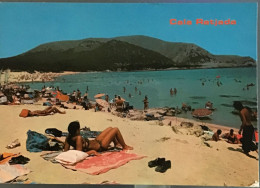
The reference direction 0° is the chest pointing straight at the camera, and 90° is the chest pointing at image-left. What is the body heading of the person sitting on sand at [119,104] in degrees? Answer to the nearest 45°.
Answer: approximately 180°

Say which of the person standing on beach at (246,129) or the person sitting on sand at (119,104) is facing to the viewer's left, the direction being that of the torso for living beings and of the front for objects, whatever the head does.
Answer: the person standing on beach

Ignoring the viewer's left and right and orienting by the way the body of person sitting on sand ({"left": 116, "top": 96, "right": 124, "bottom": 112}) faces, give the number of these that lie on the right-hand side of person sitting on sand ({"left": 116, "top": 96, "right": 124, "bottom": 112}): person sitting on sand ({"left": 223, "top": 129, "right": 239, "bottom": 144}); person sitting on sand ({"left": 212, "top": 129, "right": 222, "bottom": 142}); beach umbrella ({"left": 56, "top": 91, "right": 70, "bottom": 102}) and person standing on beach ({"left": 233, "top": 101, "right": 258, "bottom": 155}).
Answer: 3

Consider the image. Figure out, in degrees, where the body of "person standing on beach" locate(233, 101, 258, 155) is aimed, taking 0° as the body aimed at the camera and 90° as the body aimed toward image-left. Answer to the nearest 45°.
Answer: approximately 90°

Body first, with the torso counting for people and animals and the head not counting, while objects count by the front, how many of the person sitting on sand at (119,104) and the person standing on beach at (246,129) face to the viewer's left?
1
